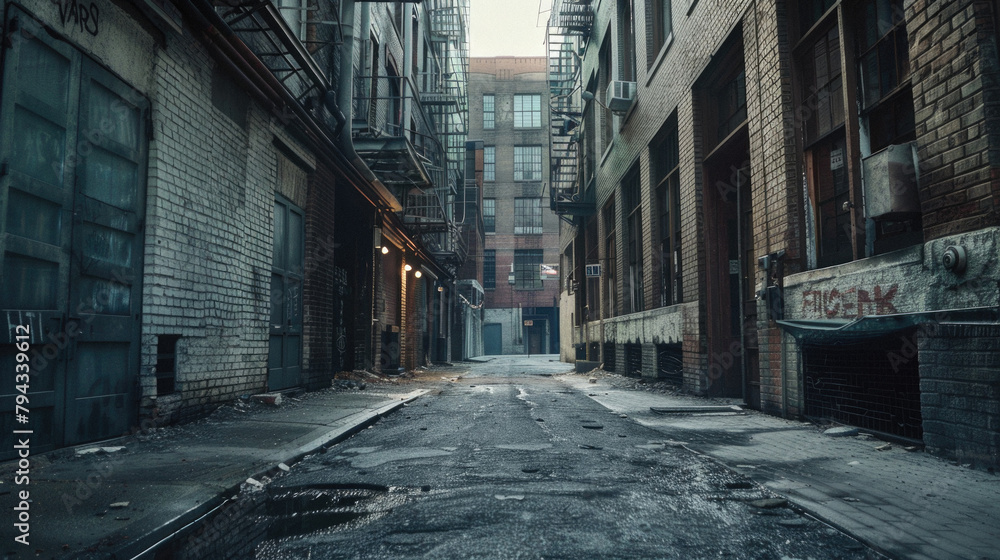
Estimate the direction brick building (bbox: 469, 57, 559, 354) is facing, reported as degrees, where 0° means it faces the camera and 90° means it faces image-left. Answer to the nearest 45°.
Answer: approximately 0°

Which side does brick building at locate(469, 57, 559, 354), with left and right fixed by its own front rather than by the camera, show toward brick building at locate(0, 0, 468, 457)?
front

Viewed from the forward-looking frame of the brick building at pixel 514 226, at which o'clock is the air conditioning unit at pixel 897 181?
The air conditioning unit is roughly at 12 o'clock from the brick building.

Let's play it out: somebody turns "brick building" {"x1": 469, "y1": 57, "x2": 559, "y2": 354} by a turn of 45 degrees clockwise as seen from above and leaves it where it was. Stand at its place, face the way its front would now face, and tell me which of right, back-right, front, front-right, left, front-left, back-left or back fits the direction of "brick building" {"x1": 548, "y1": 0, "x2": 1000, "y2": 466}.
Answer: front-left
